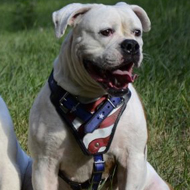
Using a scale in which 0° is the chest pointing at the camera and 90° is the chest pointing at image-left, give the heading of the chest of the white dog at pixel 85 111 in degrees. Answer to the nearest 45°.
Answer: approximately 0°

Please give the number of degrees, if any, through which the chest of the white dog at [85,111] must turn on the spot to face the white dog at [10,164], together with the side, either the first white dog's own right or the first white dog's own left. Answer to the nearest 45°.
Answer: approximately 90° to the first white dog's own right
